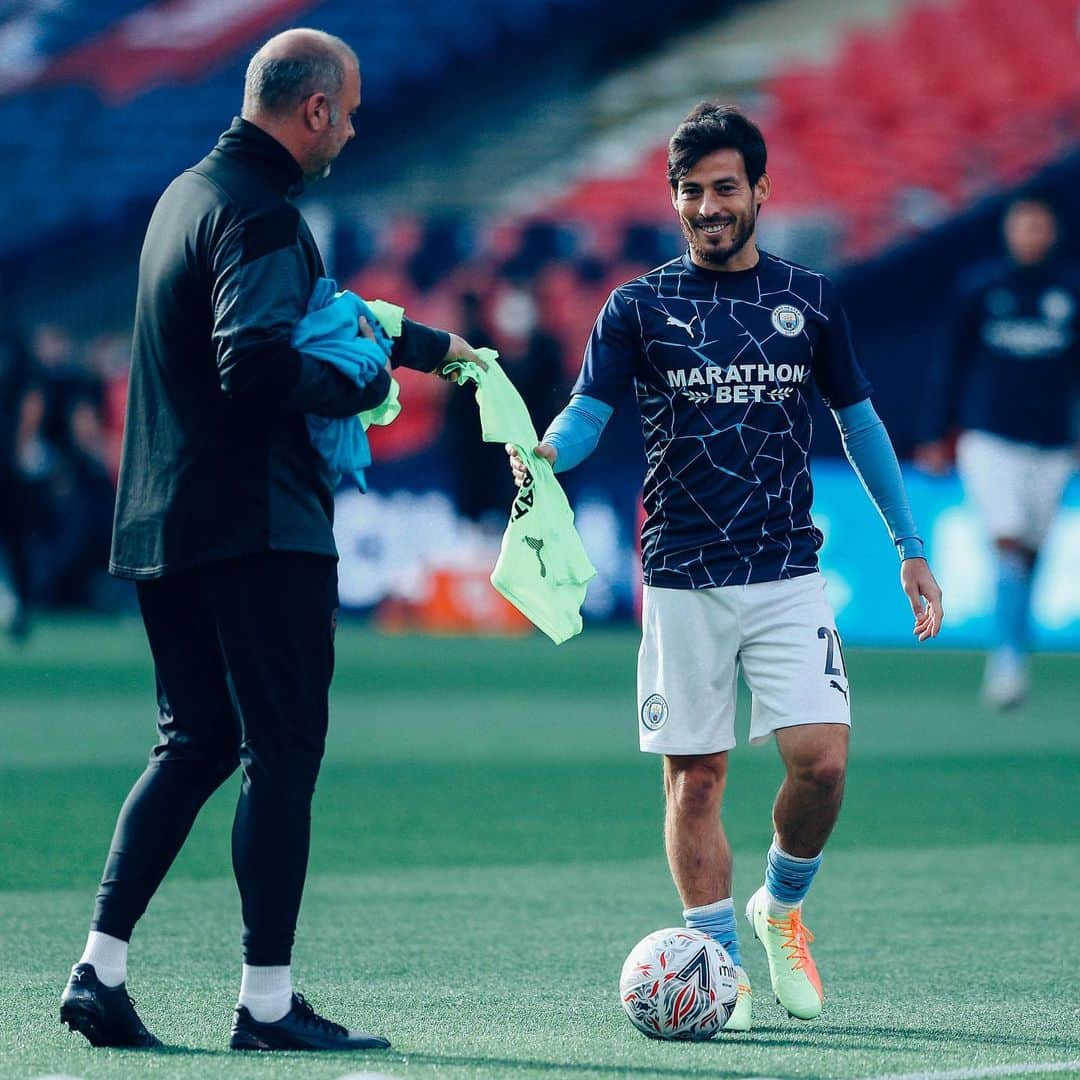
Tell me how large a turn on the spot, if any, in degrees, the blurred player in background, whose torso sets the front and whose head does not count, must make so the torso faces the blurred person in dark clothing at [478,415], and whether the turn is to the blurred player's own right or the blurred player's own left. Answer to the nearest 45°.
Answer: approximately 135° to the blurred player's own right

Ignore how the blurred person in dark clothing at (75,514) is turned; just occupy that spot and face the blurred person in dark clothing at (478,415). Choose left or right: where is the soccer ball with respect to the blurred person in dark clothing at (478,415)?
right

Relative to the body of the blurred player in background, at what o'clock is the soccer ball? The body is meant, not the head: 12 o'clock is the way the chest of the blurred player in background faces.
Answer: The soccer ball is roughly at 12 o'clock from the blurred player in background.

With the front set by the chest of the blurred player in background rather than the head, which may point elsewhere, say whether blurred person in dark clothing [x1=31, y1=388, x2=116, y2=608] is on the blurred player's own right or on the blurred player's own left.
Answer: on the blurred player's own right

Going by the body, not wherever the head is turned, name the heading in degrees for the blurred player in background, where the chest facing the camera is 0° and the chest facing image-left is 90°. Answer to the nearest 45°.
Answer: approximately 0°

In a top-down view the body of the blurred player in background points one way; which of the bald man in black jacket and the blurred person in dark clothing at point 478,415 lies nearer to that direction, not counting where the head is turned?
the bald man in black jacket

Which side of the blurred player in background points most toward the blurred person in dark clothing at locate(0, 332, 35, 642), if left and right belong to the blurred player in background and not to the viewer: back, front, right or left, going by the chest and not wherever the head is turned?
right

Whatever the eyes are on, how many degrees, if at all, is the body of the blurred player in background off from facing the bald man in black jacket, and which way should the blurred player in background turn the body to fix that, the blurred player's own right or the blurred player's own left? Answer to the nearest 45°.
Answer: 0° — they already face them

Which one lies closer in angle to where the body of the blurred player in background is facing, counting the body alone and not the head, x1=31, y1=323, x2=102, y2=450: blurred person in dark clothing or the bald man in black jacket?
the bald man in black jacket
